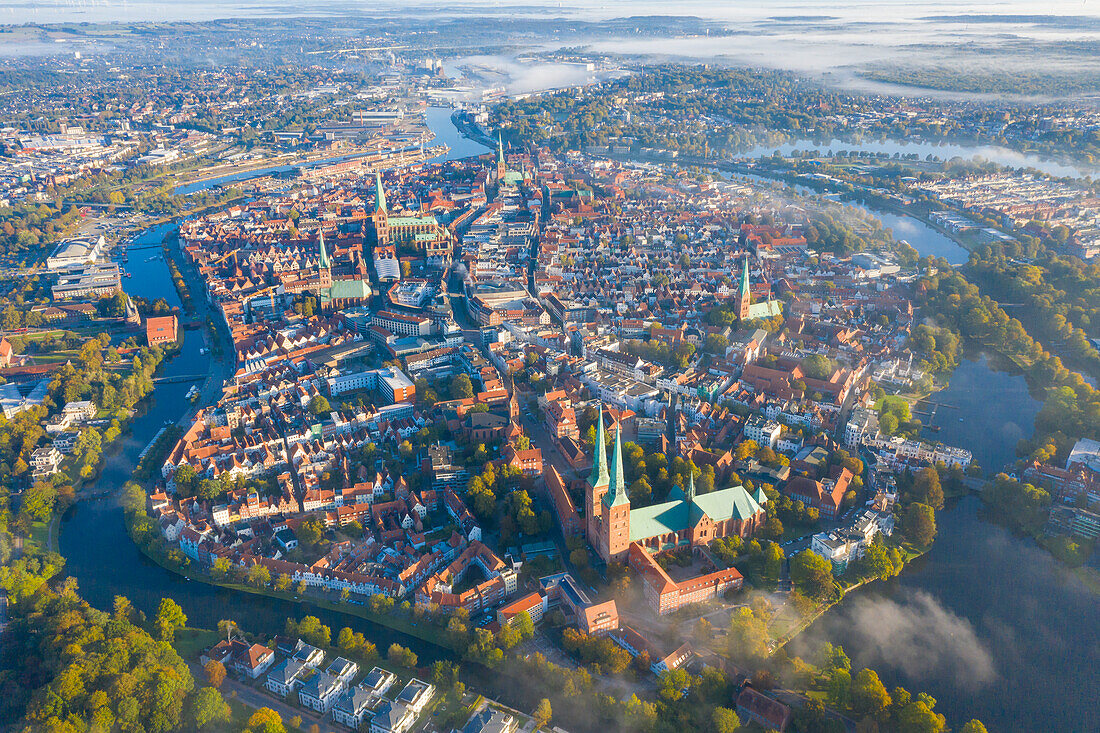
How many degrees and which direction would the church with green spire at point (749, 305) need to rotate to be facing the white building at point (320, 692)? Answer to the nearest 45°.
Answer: approximately 90° to its left

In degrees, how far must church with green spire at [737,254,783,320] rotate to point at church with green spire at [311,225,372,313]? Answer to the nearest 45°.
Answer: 0° — it already faces it

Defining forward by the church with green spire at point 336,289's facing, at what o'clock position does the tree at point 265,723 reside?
The tree is roughly at 9 o'clock from the church with green spire.

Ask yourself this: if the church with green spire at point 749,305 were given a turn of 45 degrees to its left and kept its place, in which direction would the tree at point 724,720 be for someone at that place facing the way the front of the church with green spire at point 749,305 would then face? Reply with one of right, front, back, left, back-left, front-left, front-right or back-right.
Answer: front-left

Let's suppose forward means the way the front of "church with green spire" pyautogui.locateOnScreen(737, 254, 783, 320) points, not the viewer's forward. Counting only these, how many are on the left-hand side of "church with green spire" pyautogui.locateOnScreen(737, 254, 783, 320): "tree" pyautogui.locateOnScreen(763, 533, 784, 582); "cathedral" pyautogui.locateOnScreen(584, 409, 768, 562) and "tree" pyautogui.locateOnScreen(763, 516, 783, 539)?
3

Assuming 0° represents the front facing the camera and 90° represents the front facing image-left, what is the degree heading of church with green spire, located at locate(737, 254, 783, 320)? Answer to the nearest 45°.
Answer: approximately 90°

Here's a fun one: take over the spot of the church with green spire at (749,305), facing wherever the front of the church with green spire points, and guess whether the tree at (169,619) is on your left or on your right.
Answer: on your left

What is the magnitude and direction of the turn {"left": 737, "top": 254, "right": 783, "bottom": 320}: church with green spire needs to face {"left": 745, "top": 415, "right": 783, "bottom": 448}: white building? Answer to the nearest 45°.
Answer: approximately 90° to its left

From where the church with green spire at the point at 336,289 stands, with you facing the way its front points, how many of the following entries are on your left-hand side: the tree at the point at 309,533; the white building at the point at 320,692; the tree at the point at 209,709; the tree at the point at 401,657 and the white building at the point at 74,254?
4

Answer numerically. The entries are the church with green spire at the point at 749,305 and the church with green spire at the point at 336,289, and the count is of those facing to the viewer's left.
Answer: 2

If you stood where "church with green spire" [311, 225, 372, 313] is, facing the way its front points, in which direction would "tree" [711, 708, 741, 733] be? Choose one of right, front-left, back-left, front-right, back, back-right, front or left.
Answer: left

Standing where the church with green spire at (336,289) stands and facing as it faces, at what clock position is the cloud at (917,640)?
The cloud is roughly at 8 o'clock from the church with green spire.

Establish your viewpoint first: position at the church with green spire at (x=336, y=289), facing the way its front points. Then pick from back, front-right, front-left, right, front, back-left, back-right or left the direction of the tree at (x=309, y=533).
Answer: left
